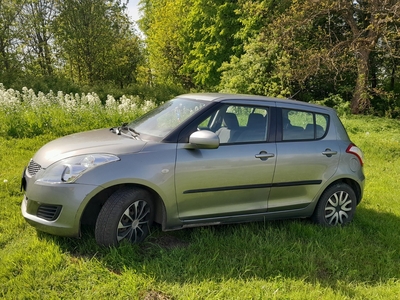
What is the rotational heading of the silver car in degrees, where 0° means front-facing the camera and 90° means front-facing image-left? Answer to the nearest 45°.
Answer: approximately 45°

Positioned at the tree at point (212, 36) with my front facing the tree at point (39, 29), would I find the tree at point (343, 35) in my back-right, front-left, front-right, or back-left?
back-left

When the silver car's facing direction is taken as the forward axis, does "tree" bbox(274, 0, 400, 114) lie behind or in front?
behind

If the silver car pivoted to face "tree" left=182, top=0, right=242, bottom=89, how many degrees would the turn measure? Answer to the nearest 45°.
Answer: approximately 135° to its right

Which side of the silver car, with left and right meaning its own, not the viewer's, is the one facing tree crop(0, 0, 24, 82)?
right
